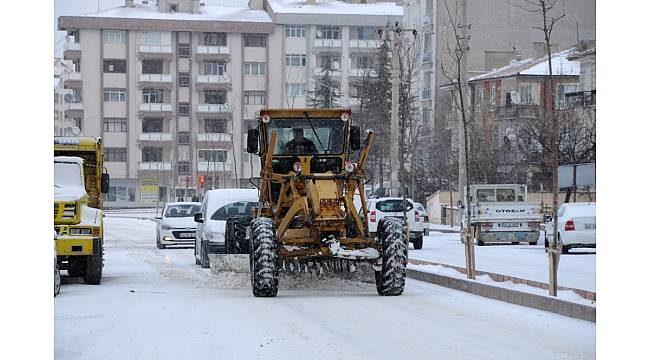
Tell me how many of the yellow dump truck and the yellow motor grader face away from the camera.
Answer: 0

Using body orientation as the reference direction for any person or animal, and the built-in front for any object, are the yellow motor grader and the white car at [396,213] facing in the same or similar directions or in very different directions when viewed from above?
very different directions

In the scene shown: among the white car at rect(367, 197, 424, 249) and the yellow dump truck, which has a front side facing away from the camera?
the white car

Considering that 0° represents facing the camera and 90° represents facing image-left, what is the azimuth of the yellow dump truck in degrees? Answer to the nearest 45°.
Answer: approximately 0°

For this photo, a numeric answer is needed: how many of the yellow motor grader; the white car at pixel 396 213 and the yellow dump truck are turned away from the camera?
1

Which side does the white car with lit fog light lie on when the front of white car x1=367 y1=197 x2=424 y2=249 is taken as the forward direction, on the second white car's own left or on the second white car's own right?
on the second white car's own left

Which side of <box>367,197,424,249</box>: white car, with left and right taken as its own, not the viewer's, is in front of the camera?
back

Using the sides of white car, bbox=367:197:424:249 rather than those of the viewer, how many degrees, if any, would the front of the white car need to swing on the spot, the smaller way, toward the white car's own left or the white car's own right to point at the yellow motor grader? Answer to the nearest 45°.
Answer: approximately 180°

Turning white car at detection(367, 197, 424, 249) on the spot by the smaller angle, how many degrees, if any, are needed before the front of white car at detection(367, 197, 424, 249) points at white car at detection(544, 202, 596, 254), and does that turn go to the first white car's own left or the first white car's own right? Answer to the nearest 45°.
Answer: approximately 135° to the first white car's own right

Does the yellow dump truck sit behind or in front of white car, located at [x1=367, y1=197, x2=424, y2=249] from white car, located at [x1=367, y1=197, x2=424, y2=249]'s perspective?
behind
